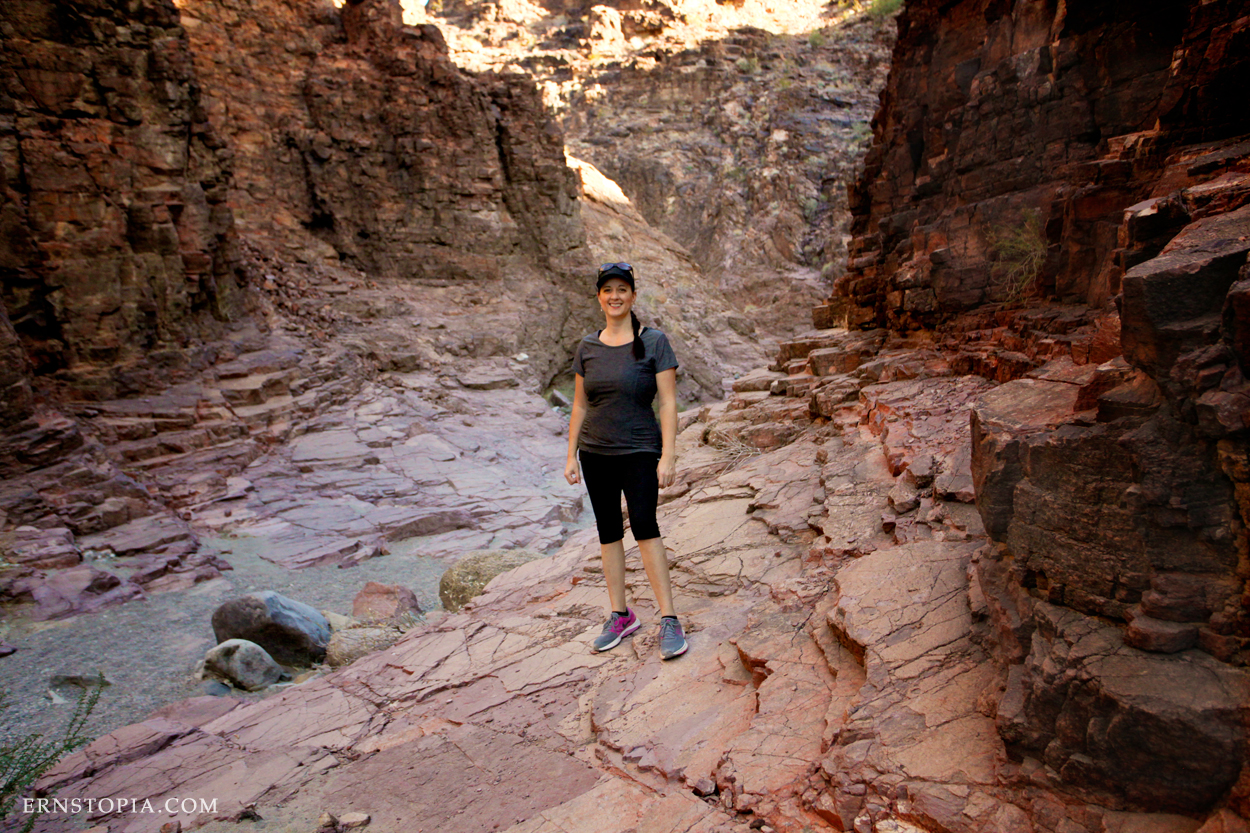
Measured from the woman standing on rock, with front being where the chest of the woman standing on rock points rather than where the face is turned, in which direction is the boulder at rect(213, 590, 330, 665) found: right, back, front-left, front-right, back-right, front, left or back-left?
back-right

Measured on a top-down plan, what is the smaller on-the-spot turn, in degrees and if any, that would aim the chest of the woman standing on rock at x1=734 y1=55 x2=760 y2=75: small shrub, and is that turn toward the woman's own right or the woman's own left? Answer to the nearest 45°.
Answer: approximately 180°

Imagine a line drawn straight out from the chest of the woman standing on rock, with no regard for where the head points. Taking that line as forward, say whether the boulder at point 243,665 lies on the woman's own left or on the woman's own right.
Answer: on the woman's own right

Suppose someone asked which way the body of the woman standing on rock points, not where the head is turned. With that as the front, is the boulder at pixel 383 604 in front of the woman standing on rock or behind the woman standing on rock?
behind

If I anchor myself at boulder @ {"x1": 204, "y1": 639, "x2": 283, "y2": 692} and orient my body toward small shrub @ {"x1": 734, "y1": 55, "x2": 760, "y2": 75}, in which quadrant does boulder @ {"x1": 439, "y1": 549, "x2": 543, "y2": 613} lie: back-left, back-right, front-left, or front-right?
front-right

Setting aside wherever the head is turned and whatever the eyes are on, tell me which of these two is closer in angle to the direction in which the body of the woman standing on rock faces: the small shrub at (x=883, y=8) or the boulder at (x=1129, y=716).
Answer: the boulder

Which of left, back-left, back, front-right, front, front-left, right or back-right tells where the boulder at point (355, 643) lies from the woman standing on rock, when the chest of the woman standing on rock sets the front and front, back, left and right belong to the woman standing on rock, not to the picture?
back-right

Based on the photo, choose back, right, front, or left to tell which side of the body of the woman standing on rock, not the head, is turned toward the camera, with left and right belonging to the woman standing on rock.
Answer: front

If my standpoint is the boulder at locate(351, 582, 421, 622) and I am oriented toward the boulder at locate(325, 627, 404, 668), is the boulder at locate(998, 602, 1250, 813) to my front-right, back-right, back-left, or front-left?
front-left
